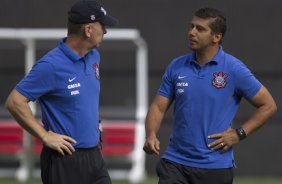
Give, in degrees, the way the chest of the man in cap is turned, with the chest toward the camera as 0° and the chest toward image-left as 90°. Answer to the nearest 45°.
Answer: approximately 315°

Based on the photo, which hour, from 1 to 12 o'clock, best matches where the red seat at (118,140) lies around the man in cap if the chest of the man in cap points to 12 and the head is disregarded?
The red seat is roughly at 8 o'clock from the man in cap.

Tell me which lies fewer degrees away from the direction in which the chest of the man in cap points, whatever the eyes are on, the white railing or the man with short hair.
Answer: the man with short hair

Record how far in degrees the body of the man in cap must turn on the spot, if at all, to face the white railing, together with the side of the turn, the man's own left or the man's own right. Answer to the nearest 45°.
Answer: approximately 135° to the man's own left

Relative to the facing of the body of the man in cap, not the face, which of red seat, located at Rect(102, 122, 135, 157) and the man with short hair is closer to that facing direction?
the man with short hair

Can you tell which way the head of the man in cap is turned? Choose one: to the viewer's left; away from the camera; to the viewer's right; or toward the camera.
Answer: to the viewer's right
